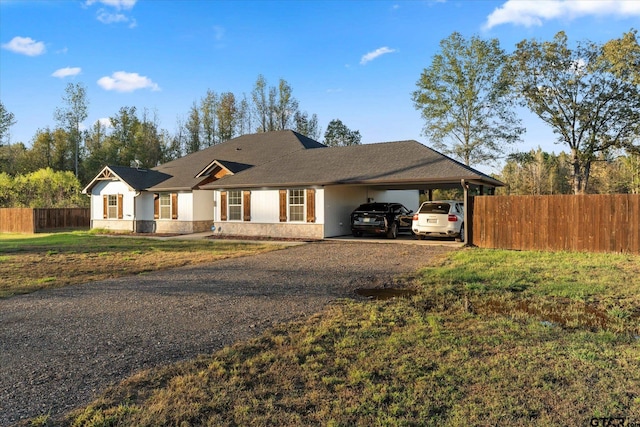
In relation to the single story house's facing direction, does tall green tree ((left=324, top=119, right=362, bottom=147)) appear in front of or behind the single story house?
behind

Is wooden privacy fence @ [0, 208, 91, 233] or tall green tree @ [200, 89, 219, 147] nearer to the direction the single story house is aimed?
the wooden privacy fence

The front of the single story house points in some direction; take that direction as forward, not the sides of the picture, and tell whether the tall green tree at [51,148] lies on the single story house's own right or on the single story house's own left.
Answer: on the single story house's own right

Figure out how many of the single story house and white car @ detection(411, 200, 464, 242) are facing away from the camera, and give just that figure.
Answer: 1

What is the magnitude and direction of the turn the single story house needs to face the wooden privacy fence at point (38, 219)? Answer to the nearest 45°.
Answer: approximately 90° to its right

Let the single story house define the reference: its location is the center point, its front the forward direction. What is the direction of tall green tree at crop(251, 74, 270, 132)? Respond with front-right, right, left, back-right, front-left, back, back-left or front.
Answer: back-right

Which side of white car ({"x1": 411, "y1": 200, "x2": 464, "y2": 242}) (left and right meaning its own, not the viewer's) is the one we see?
back

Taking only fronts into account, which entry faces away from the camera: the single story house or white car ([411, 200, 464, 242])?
the white car

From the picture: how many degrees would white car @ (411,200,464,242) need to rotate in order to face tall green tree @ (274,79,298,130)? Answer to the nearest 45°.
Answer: approximately 45° to its left

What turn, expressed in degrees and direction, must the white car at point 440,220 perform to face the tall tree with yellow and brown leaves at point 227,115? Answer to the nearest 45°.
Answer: approximately 45° to its left
